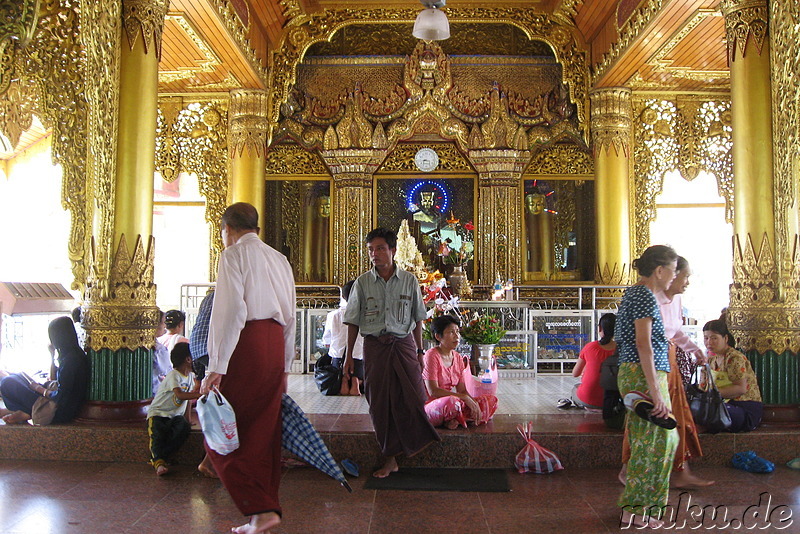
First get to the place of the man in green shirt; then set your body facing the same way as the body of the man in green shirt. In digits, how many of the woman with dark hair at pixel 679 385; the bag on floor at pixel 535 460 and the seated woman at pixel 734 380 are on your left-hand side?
3

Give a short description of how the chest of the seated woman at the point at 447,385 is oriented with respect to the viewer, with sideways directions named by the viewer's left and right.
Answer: facing the viewer and to the right of the viewer

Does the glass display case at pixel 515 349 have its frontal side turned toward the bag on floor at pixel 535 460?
yes

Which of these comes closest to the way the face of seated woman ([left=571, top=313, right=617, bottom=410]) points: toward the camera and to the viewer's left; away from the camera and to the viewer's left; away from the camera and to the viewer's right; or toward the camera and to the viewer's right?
away from the camera and to the viewer's left

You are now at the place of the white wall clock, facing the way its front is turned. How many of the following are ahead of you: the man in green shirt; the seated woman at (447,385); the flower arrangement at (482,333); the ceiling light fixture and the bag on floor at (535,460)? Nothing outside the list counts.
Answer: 5

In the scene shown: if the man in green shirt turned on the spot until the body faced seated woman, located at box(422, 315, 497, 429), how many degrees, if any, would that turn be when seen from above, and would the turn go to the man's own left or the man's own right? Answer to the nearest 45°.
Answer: approximately 135° to the man's own left

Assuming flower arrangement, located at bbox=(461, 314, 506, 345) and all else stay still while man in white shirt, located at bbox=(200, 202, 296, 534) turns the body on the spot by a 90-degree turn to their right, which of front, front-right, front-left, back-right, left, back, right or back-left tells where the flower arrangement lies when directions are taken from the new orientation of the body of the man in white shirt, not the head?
front

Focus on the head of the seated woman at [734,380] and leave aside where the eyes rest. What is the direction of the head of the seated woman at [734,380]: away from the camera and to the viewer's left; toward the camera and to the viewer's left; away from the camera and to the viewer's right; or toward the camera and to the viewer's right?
toward the camera and to the viewer's left

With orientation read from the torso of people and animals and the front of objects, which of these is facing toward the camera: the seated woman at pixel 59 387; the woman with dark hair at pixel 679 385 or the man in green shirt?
the man in green shirt
